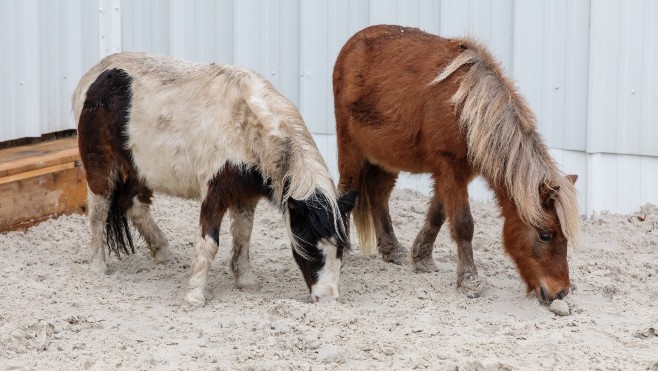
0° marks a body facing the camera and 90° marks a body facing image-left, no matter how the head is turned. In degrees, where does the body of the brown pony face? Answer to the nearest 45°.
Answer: approximately 315°

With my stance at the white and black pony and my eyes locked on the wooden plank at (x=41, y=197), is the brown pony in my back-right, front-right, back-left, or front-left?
back-right

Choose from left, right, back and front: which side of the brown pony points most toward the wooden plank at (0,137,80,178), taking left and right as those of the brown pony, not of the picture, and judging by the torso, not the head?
back

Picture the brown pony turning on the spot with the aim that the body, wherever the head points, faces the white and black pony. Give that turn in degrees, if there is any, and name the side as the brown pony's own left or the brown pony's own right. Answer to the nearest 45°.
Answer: approximately 135° to the brown pony's own right
